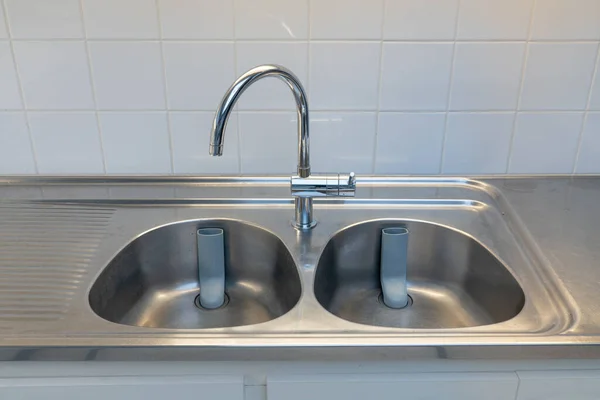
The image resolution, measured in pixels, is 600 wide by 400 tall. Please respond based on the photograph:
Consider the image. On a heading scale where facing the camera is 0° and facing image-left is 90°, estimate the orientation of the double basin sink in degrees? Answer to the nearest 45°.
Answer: approximately 0°
